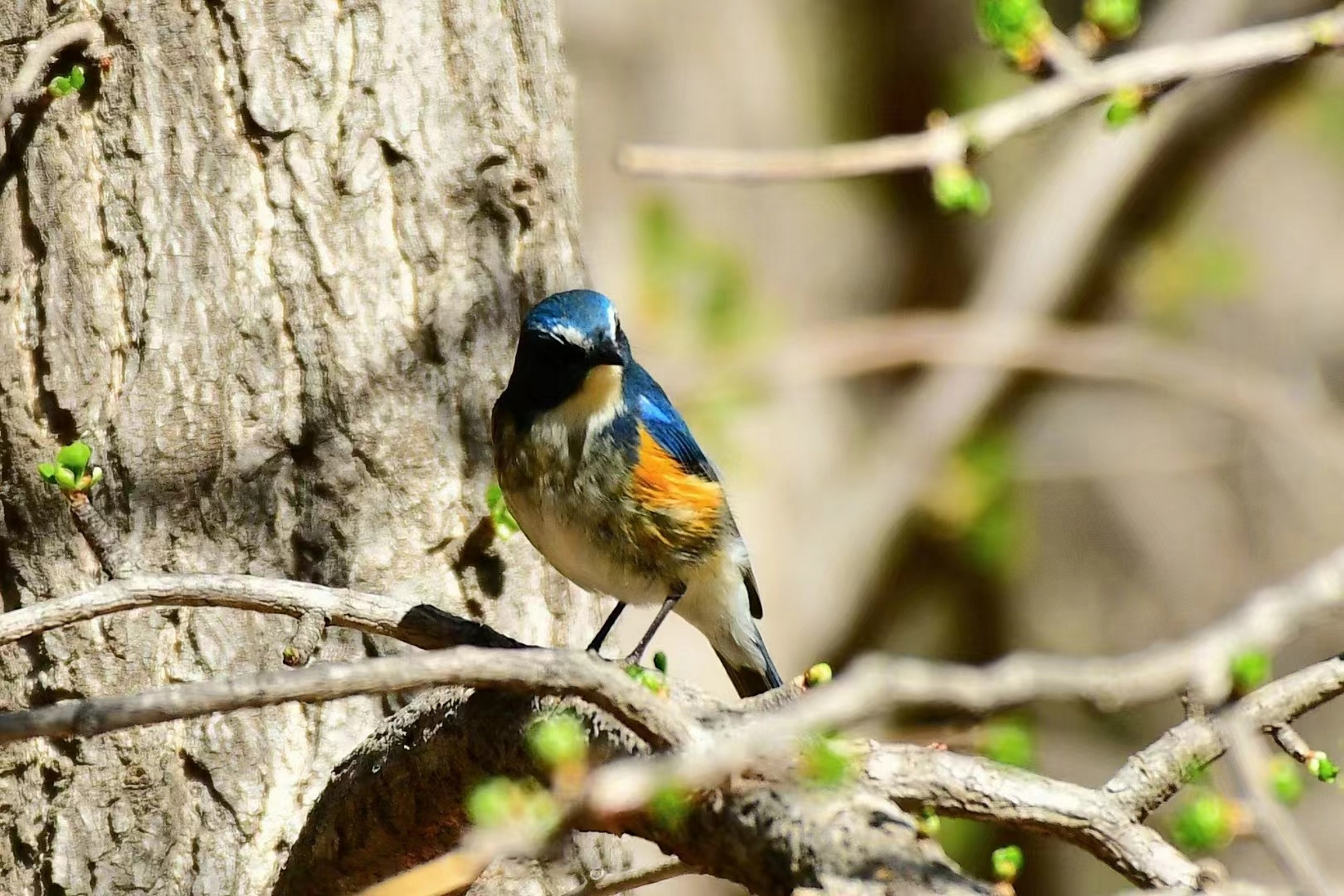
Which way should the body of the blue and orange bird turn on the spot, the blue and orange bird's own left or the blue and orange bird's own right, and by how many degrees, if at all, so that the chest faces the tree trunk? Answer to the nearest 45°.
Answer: approximately 45° to the blue and orange bird's own right

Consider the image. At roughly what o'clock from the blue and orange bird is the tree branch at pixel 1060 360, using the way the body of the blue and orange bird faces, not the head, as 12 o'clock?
The tree branch is roughly at 6 o'clock from the blue and orange bird.

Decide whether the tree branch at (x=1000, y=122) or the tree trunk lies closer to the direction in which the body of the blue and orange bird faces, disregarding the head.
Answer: the tree trunk

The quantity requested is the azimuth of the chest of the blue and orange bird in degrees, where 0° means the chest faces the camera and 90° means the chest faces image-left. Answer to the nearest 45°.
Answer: approximately 45°
